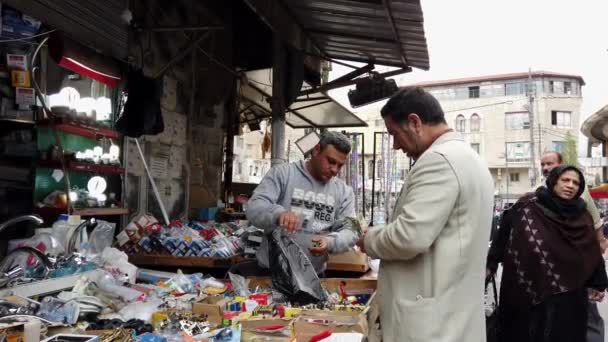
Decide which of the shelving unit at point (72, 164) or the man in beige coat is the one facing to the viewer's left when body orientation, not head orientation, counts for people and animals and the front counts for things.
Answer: the man in beige coat

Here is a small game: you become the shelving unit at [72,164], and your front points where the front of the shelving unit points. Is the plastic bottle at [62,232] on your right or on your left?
on your right

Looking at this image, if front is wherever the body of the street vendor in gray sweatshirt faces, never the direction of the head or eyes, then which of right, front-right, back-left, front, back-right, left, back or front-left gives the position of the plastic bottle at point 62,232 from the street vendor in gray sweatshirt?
back-right

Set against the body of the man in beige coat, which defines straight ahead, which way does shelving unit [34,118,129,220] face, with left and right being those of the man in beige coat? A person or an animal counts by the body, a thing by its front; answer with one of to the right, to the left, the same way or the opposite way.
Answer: the opposite way

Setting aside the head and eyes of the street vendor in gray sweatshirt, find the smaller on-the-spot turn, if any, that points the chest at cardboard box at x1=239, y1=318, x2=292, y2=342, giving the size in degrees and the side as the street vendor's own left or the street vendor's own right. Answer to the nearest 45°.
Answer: approximately 45° to the street vendor's own right

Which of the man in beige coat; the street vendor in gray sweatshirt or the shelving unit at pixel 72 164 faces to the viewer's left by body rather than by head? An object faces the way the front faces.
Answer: the man in beige coat

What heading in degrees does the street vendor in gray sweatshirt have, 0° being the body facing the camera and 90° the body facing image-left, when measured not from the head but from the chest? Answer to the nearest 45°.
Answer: approximately 315°

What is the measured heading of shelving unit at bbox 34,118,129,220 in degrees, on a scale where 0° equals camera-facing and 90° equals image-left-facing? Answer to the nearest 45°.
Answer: approximately 315°

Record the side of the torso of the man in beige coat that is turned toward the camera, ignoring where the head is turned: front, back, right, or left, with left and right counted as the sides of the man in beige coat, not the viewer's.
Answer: left

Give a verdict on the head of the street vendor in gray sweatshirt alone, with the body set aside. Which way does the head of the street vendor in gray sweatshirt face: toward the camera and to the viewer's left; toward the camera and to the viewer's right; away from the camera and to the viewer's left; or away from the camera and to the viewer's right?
toward the camera and to the viewer's right

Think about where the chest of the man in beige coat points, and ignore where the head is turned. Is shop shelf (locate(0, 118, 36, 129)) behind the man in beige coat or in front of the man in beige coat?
in front

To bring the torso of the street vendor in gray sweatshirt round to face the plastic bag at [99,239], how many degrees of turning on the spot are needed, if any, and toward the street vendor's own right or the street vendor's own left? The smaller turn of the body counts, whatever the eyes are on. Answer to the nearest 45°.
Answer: approximately 135° to the street vendor's own right

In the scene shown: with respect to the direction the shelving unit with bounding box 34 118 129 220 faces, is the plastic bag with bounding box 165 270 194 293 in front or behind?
in front
